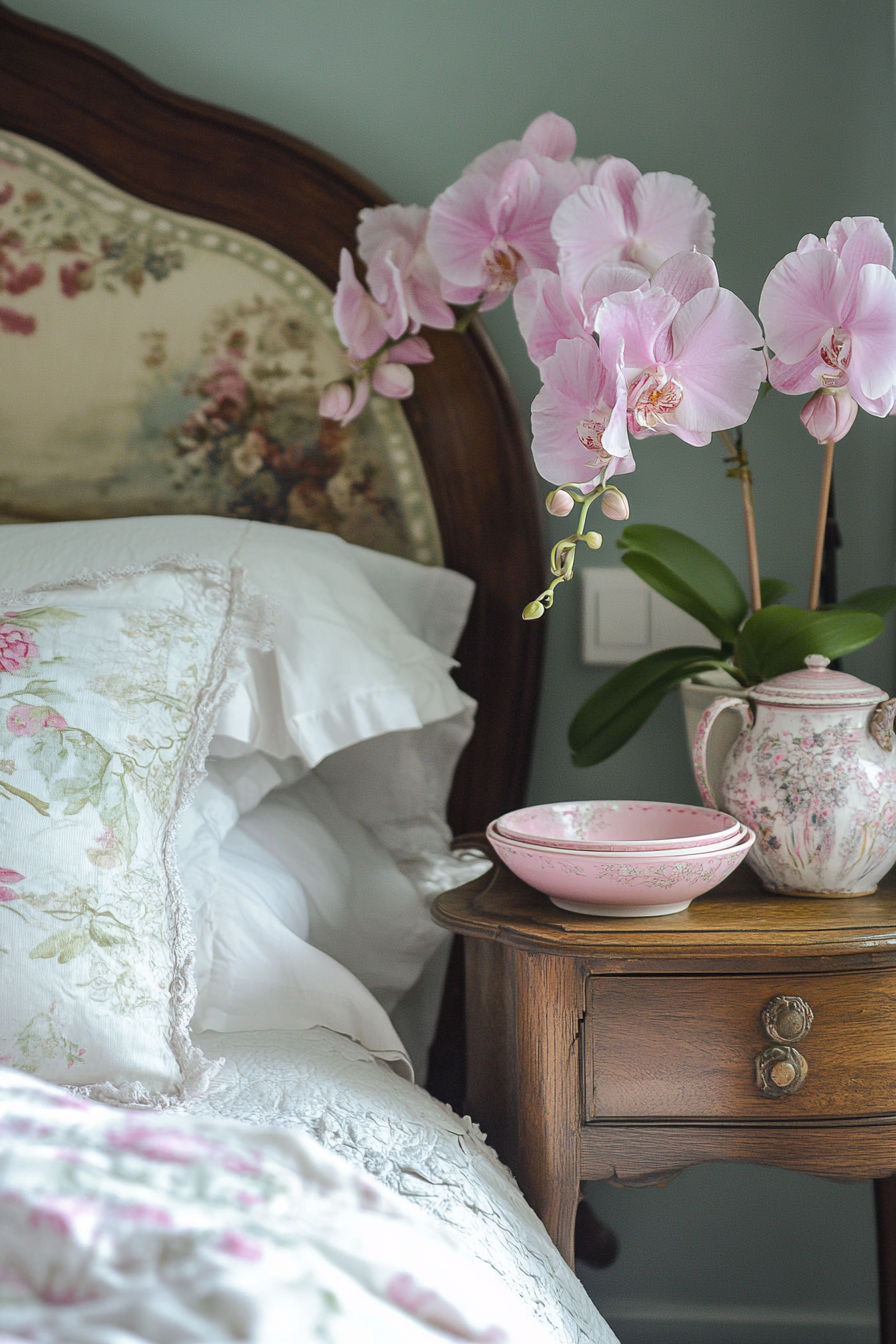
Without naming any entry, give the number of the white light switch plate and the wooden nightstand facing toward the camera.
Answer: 2

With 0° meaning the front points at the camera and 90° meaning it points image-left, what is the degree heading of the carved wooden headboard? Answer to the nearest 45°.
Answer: approximately 0°

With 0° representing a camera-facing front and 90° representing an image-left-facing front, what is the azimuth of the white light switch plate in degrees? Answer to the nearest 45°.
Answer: approximately 0°
